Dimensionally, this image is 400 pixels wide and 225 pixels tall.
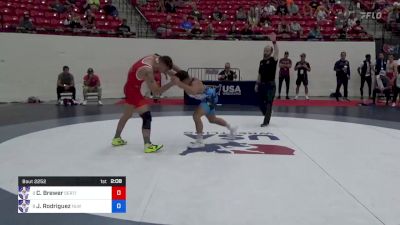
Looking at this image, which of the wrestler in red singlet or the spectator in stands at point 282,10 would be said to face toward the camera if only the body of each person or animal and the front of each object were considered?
the spectator in stands

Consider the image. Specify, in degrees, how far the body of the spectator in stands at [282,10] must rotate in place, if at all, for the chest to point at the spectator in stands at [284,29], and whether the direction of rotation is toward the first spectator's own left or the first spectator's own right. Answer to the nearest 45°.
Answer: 0° — they already face them

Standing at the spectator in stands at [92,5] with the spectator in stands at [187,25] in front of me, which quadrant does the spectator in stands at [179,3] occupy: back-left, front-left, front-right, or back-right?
front-left

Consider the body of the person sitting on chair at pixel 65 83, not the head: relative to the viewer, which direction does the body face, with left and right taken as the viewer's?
facing the viewer

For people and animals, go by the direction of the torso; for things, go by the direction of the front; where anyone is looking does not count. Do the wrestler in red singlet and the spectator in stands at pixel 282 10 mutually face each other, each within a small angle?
no

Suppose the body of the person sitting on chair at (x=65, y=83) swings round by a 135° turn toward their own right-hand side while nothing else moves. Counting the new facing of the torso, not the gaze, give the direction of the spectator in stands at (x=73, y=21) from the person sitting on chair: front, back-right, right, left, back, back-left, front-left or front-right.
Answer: front-right

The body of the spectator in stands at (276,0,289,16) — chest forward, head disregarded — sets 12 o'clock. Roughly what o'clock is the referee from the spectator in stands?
The referee is roughly at 12 o'clock from the spectator in stands.

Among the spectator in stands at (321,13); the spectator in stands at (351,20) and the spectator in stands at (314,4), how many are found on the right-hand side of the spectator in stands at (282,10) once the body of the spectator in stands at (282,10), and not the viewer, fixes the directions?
0

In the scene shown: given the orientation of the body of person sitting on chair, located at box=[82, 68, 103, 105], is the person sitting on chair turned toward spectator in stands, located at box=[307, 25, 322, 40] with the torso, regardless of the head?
no

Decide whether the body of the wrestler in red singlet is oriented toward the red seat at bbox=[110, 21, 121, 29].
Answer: no

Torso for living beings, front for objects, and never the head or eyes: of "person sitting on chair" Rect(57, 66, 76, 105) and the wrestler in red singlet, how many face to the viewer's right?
1

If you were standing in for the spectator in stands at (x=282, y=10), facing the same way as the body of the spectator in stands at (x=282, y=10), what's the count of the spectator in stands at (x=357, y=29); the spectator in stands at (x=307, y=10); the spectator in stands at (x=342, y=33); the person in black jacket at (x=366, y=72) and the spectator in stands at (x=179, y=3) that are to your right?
1

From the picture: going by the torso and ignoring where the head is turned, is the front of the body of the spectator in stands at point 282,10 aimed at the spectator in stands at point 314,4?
no

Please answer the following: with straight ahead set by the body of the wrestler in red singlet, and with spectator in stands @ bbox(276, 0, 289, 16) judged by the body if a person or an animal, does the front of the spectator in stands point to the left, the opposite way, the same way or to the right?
to the right

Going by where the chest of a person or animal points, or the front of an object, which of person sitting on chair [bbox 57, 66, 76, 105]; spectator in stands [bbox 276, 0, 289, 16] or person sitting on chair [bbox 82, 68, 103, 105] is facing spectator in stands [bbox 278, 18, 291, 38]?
spectator in stands [bbox 276, 0, 289, 16]

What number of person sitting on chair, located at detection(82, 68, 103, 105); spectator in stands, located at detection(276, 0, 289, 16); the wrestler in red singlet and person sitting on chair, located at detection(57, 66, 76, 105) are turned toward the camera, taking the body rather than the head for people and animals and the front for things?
3

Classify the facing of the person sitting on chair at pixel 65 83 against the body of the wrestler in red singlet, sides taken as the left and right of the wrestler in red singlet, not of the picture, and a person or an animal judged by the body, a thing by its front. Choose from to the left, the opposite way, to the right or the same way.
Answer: to the right

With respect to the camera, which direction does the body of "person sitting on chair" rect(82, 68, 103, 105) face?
toward the camera

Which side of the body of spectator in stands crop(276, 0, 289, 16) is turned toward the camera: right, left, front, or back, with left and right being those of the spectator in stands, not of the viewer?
front

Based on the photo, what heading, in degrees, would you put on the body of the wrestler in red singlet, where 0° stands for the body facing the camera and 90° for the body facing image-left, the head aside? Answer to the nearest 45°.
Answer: approximately 270°

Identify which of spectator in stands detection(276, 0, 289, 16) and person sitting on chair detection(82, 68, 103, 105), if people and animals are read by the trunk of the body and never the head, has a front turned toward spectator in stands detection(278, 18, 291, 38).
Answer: spectator in stands detection(276, 0, 289, 16)

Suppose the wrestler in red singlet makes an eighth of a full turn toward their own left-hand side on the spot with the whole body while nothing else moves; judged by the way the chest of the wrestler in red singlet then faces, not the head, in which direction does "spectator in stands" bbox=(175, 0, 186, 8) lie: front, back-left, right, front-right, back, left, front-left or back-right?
front-left
